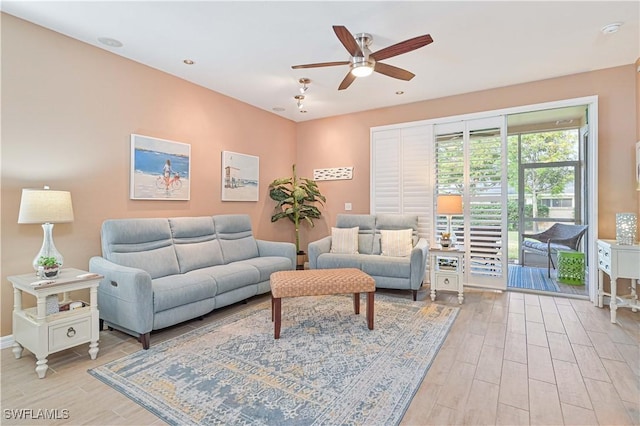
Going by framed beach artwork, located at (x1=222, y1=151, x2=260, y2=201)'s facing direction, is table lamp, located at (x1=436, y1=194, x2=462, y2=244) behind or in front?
in front

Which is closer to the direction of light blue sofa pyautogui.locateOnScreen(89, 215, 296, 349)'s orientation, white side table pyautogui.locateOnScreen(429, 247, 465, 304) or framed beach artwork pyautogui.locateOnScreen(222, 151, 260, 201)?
the white side table

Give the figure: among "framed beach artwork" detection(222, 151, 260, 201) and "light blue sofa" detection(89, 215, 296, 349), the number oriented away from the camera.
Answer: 0

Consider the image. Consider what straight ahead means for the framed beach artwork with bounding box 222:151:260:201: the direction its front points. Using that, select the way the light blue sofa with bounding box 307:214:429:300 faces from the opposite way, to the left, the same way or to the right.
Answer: to the right

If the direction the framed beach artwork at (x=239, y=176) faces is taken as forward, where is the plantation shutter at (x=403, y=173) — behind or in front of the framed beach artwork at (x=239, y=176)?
in front

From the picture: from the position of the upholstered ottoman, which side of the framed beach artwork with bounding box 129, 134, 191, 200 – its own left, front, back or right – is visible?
front

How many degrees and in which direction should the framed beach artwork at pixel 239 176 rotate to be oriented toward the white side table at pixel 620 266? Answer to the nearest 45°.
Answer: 0° — it already faces it

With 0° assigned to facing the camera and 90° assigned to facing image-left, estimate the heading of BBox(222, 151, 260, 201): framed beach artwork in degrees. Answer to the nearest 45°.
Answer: approximately 315°

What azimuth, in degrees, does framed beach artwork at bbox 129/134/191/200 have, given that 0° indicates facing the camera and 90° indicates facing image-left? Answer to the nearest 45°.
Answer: approximately 315°

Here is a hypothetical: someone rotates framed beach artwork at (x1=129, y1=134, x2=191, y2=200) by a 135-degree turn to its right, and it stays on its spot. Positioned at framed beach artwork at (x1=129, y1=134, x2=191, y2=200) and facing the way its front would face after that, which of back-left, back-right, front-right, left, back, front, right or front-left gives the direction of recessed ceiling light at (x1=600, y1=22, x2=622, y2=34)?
back-left

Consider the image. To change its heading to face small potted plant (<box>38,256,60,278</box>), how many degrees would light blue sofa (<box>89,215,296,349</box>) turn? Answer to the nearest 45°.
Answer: approximately 90° to its right

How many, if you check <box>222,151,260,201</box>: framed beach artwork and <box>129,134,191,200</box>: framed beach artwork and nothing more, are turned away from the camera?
0

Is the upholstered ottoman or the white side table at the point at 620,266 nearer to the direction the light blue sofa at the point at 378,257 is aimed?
the upholstered ottoman

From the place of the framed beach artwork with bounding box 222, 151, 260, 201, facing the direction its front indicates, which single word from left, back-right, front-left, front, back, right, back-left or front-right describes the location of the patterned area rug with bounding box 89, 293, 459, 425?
front-right

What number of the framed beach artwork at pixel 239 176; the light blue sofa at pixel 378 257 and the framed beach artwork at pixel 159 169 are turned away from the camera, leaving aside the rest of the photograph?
0

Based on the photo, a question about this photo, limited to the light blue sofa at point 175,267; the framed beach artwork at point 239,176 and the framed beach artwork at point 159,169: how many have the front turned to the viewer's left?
0

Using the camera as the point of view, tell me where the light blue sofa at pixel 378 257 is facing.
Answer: facing the viewer and to the left of the viewer
